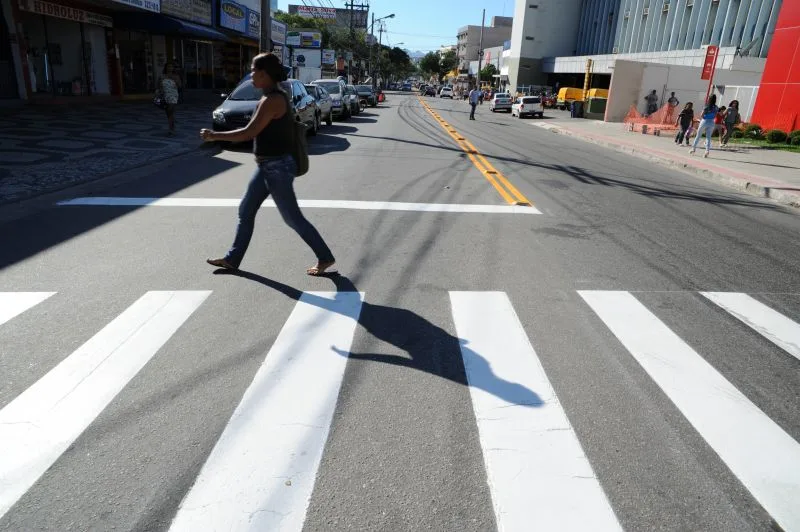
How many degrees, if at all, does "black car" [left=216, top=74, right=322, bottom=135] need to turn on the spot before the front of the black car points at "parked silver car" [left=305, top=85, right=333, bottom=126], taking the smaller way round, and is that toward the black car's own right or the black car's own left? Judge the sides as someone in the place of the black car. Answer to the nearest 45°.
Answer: approximately 180°

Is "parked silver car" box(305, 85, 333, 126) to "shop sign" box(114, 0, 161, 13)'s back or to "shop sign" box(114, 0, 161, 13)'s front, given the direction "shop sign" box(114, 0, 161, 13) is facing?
to the front

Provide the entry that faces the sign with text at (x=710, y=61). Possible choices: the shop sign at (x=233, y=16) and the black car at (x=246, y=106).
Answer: the shop sign

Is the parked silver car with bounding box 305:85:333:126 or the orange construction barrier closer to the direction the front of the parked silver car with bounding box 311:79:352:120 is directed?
the parked silver car

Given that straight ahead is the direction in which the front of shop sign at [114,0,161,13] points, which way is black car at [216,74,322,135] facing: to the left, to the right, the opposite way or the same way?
to the right

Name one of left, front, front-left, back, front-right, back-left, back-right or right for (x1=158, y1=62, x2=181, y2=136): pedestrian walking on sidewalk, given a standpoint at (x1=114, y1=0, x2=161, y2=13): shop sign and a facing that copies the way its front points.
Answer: front-right

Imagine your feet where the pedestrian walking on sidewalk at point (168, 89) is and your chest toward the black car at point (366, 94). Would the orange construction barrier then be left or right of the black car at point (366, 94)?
right

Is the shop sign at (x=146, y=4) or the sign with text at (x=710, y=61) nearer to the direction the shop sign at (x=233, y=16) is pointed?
the sign with text

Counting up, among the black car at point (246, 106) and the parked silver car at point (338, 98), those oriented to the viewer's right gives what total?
0

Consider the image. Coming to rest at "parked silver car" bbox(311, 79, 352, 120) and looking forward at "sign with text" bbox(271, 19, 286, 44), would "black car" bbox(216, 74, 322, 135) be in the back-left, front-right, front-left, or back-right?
back-left

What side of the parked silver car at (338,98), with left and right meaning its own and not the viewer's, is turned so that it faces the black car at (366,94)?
back

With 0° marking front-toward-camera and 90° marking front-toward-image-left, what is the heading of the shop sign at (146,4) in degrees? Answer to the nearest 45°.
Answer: approximately 315°

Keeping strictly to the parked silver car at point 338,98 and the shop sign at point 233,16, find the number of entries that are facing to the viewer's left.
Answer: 0

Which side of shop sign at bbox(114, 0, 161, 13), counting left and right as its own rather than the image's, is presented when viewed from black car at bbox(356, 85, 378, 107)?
left
